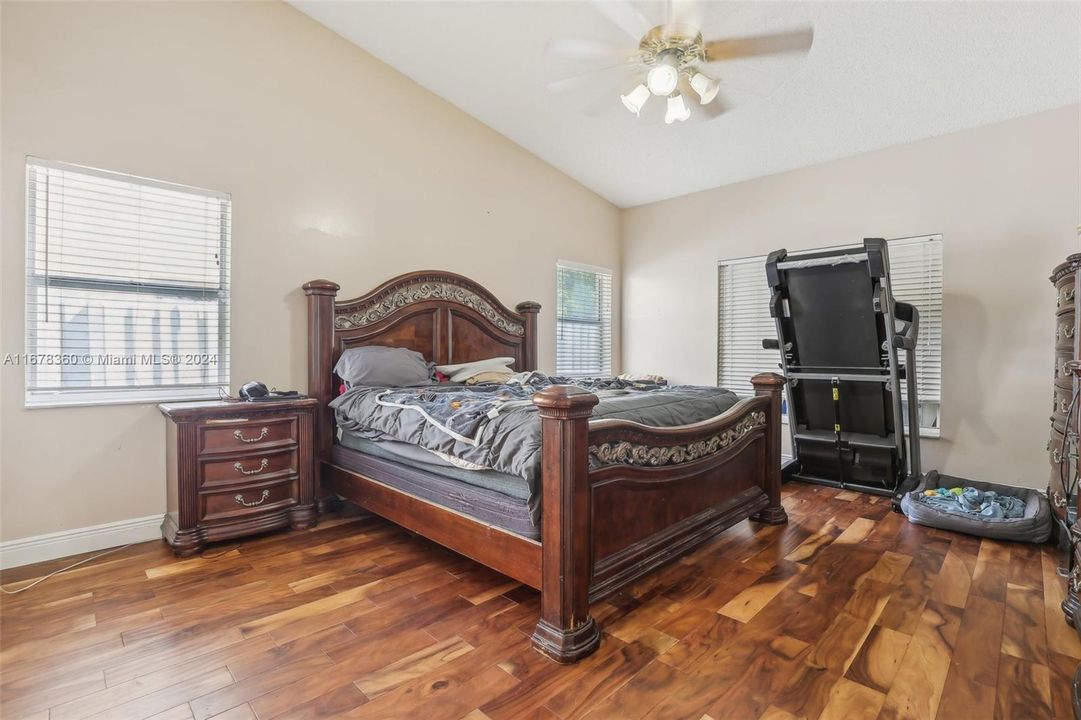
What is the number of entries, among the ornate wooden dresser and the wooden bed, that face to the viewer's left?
1

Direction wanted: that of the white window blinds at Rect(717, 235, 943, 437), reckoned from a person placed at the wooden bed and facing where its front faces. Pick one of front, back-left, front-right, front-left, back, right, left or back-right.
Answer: left

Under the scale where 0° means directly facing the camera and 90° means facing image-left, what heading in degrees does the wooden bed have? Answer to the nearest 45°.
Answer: approximately 315°

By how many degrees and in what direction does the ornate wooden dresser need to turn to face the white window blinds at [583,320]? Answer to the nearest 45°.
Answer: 0° — it already faces it

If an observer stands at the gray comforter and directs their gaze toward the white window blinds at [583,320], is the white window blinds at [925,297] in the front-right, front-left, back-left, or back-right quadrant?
front-right

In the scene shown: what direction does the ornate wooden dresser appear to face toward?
to the viewer's left
